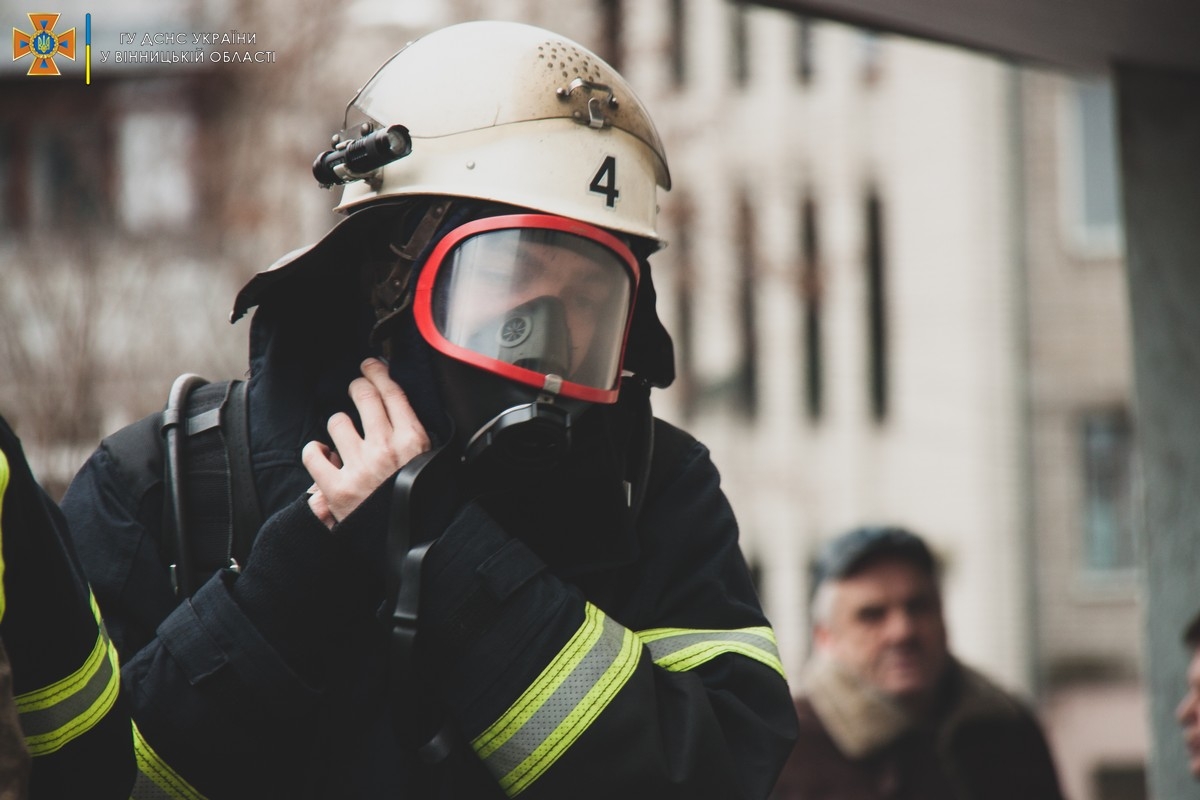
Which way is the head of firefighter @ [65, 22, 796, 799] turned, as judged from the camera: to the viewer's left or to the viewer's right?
to the viewer's right

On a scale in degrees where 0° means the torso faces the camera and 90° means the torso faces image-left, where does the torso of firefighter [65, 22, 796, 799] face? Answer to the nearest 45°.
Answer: approximately 315°

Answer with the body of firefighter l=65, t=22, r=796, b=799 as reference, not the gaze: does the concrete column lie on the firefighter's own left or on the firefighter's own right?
on the firefighter's own left

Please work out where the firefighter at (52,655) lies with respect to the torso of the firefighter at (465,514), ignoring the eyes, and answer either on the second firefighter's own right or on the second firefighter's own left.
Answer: on the second firefighter's own right

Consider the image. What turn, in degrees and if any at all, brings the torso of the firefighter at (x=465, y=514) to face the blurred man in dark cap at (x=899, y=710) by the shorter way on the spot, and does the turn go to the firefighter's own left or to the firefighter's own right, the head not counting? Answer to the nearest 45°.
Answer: approximately 90° to the firefighter's own left
